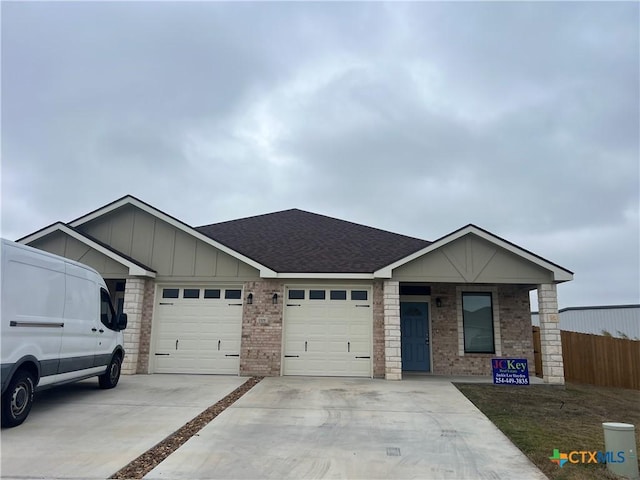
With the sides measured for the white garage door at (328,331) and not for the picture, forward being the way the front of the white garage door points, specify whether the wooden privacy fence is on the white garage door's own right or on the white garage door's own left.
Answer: on the white garage door's own left

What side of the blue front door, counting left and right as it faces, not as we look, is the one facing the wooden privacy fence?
left

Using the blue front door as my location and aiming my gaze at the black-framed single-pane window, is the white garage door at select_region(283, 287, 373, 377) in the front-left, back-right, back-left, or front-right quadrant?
back-right

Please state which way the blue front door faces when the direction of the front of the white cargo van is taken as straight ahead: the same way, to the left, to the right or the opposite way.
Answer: the opposite way

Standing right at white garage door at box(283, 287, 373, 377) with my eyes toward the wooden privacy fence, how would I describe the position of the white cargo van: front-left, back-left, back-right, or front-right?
back-right

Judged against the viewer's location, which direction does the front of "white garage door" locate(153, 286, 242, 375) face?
facing the viewer

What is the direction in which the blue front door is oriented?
toward the camera

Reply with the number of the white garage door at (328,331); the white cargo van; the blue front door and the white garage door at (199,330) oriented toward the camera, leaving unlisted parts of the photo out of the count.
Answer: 3

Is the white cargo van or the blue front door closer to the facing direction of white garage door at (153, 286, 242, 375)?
the white cargo van

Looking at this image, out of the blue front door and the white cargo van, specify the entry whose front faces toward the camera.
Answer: the blue front door

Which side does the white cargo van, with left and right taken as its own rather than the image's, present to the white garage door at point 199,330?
front

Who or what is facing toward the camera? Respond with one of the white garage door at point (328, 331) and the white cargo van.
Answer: the white garage door

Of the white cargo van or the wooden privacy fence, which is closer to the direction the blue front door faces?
the white cargo van

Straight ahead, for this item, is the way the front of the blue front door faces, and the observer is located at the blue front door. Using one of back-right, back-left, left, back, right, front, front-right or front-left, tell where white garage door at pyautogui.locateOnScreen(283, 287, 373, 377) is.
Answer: front-right

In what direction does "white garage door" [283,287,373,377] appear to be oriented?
toward the camera

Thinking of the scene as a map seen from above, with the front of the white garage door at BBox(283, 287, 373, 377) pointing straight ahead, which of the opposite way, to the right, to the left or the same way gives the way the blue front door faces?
the same way

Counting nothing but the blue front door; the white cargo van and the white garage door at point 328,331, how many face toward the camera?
2

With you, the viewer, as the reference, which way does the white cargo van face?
facing away from the viewer and to the right of the viewer

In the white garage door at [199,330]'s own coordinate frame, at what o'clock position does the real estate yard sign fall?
The real estate yard sign is roughly at 10 o'clock from the white garage door.

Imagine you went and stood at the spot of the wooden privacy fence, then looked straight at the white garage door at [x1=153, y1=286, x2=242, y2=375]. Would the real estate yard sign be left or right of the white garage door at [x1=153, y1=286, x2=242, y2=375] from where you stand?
left

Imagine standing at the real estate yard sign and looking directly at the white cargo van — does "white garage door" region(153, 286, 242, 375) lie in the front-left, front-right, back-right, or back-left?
front-right

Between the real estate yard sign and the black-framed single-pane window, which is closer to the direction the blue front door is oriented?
the real estate yard sign
